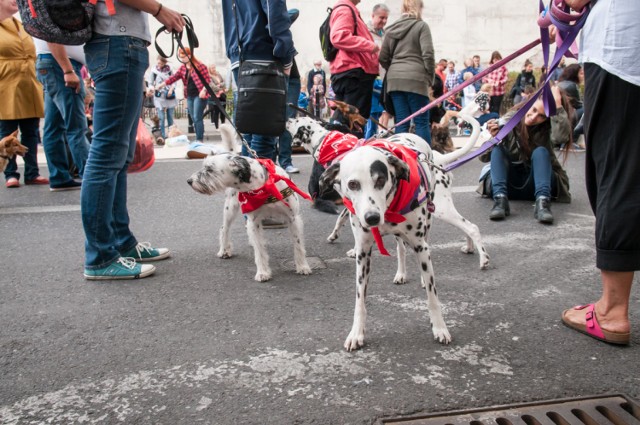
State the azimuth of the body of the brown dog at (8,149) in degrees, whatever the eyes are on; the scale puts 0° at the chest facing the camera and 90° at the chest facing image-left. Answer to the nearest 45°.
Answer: approximately 270°

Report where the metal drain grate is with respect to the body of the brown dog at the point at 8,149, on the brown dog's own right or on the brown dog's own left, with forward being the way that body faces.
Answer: on the brown dog's own right

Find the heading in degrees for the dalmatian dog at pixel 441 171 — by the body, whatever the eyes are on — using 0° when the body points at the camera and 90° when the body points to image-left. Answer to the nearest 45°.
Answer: approximately 90°

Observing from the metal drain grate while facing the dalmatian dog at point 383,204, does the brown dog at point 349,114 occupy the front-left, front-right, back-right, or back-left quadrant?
front-right
